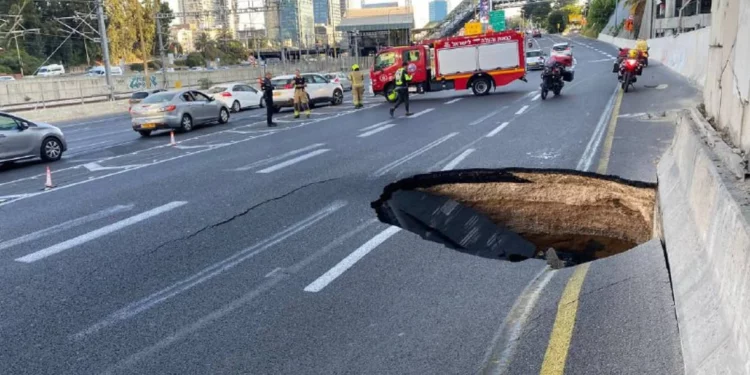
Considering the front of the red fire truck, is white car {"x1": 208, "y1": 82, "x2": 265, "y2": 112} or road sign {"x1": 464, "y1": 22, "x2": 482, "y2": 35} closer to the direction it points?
the white car

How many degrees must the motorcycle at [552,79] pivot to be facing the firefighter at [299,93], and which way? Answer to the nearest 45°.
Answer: approximately 45° to its right

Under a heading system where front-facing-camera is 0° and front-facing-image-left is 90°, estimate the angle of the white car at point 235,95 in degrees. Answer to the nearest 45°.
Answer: approximately 225°

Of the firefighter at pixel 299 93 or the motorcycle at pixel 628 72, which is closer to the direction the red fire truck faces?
the firefighter

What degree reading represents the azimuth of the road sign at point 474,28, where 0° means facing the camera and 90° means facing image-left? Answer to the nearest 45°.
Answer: approximately 0°

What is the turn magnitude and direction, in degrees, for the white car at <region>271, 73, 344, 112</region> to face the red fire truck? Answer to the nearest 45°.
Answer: approximately 45° to its right

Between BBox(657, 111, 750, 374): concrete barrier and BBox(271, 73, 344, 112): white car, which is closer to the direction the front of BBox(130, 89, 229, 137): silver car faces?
the white car

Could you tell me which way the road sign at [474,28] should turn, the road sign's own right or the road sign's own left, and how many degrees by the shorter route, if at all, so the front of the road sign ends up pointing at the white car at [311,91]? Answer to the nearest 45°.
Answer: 0° — it already faces it

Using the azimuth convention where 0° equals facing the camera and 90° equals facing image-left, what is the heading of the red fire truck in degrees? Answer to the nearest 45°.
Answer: approximately 45°
